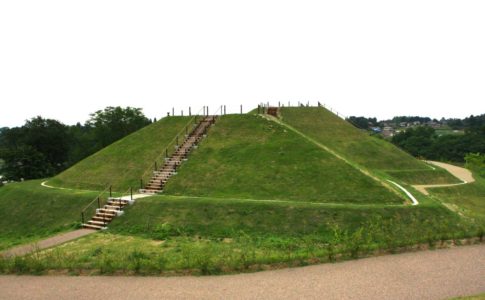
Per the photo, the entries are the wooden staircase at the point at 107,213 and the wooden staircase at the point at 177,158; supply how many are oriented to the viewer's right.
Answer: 0

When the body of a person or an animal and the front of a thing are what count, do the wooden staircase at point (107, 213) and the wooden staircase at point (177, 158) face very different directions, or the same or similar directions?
same or similar directions

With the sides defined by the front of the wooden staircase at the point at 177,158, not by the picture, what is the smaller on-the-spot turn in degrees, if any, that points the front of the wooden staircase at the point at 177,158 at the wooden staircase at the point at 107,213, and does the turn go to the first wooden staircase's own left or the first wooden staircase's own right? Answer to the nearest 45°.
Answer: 0° — it already faces it

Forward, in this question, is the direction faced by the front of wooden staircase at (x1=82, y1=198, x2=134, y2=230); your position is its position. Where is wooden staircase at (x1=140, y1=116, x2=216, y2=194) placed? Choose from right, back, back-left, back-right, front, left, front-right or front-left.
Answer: back

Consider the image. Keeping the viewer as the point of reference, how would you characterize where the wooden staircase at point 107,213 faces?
facing the viewer and to the left of the viewer

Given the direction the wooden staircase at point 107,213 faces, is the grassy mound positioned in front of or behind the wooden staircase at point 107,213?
behind
